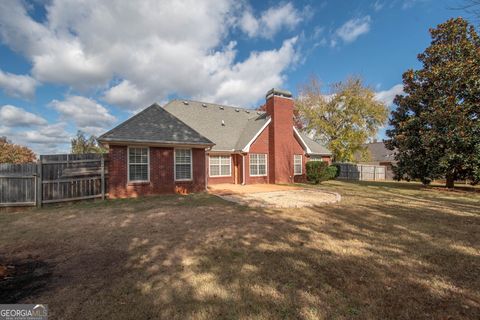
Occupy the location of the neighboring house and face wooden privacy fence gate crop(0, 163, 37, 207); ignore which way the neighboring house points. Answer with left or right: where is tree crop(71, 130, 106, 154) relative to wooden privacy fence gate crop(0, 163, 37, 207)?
right

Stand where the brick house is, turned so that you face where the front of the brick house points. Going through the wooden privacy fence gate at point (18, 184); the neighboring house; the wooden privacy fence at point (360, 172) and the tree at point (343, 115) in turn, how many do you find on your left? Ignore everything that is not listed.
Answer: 1

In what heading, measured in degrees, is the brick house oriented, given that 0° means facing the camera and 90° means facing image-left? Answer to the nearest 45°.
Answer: approximately 135°

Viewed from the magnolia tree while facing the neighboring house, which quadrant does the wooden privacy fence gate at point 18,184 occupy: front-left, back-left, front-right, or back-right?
back-left

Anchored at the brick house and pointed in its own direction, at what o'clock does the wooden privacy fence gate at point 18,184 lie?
The wooden privacy fence gate is roughly at 9 o'clock from the brick house.

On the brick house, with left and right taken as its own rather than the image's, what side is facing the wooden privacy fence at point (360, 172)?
right

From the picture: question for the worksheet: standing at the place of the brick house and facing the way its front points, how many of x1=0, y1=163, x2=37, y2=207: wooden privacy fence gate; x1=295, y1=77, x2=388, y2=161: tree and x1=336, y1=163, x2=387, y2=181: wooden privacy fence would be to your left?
1

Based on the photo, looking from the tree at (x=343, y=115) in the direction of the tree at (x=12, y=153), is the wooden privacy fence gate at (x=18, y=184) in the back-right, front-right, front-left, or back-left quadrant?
front-left

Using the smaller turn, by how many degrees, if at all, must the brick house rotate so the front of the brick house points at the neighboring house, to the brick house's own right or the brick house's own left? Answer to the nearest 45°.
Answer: approximately 90° to the brick house's own right

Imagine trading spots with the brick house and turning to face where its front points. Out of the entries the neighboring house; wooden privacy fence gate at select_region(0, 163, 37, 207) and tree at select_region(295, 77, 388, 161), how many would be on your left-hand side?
1

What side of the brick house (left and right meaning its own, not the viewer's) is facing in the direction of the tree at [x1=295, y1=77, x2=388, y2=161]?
right

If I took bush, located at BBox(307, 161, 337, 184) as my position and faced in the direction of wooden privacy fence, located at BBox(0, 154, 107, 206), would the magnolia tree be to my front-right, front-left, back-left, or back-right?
back-left

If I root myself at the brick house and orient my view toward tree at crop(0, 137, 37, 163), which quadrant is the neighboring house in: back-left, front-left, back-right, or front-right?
back-right

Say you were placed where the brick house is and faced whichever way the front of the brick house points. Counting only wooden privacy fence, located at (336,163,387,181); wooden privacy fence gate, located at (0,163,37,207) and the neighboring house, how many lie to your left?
1

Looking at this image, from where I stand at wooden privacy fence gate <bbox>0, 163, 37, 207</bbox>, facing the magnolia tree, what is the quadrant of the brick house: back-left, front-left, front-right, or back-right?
front-left

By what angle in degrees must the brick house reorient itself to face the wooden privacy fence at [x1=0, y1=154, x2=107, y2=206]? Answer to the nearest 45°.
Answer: approximately 90° to its left
